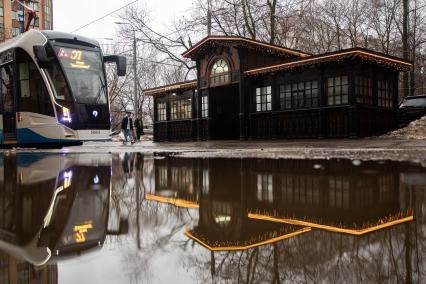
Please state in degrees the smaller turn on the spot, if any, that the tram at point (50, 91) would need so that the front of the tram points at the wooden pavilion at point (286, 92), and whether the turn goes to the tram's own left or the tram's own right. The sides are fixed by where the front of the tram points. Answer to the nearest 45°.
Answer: approximately 45° to the tram's own left

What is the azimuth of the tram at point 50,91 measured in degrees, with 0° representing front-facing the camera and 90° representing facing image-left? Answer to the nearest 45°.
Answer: approximately 315°

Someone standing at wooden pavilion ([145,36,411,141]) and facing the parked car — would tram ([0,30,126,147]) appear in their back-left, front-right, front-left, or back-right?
back-right
